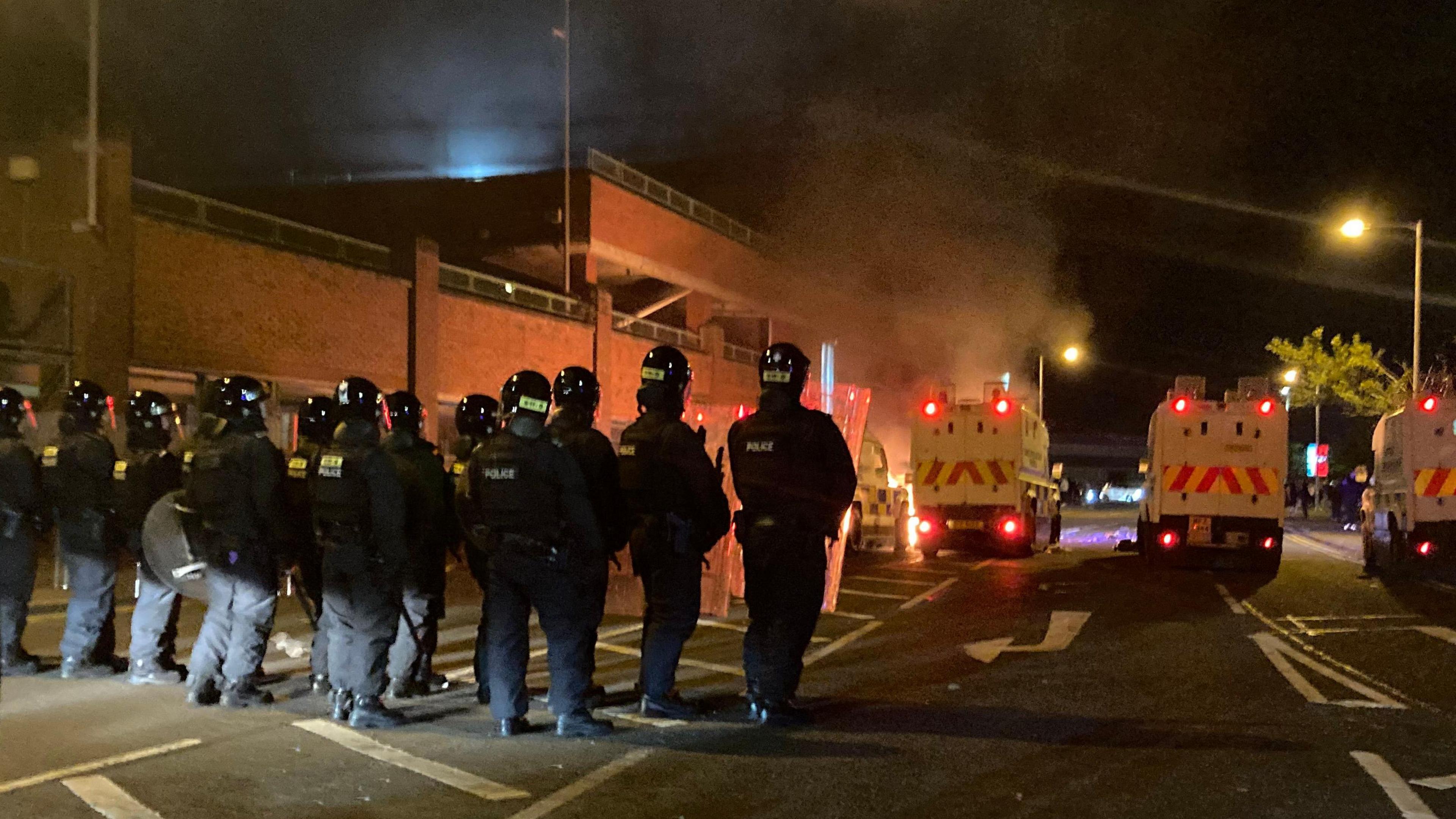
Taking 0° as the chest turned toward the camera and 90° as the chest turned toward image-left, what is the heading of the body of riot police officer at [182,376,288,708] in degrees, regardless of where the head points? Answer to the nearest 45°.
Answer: approximately 225°

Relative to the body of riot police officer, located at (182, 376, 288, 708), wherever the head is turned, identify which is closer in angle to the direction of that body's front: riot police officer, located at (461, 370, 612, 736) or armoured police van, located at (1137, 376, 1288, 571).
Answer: the armoured police van

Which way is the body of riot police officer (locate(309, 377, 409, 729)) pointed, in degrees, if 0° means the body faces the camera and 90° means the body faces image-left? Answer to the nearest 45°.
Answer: approximately 225°

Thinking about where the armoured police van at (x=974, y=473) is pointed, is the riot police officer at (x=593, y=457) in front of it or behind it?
behind

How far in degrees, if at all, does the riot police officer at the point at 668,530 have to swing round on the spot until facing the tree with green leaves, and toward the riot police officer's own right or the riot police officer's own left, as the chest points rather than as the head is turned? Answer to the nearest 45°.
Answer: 0° — they already face it

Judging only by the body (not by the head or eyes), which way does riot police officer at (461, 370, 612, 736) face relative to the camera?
away from the camera

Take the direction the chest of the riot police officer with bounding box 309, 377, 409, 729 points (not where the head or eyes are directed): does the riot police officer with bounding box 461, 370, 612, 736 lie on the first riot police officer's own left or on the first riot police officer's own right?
on the first riot police officer's own right

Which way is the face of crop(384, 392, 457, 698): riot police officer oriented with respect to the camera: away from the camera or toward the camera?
away from the camera

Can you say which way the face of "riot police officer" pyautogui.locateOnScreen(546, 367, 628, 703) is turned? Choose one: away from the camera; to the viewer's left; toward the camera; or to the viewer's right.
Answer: away from the camera

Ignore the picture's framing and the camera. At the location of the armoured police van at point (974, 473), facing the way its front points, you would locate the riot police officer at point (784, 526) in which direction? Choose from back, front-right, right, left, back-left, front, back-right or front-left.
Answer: back

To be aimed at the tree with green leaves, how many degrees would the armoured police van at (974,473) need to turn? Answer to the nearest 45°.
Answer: approximately 45° to its right

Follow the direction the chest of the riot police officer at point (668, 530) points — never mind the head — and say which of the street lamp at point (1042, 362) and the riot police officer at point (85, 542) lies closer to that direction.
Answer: the street lamp

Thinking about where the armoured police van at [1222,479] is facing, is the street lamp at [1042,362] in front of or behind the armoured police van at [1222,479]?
in front
